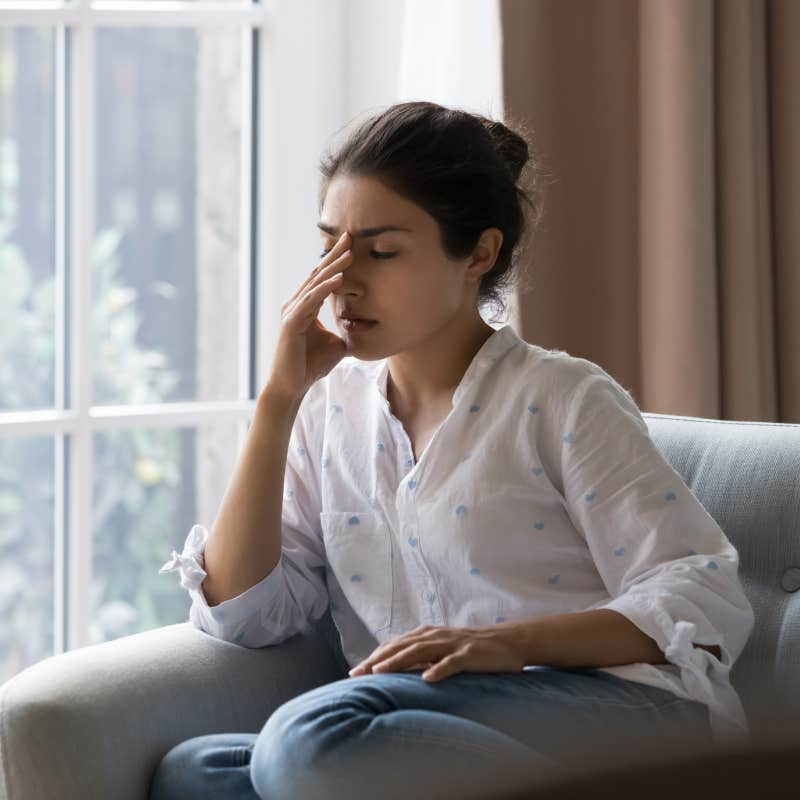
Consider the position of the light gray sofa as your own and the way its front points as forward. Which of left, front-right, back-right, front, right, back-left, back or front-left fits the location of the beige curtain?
back

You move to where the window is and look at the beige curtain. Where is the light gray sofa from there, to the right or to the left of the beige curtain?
right

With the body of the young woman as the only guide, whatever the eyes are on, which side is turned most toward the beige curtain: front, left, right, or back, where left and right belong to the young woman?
back

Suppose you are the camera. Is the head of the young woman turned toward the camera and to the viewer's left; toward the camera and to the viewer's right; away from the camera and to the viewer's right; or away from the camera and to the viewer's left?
toward the camera and to the viewer's left

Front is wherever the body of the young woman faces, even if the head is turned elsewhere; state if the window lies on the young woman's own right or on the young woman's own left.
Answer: on the young woman's own right

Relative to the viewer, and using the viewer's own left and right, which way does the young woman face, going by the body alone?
facing the viewer and to the left of the viewer
